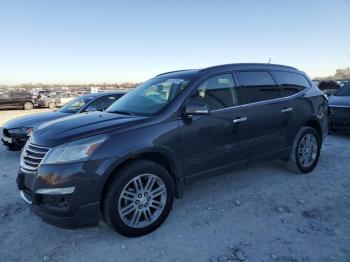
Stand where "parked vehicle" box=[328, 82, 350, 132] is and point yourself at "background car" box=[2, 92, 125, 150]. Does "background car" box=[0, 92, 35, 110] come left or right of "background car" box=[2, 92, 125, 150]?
right

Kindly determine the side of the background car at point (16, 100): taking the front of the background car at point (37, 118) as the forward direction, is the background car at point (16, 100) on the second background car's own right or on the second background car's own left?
on the second background car's own right

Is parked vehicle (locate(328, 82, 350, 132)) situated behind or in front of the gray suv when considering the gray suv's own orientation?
behind

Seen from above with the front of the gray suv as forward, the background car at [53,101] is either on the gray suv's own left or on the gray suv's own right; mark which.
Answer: on the gray suv's own right

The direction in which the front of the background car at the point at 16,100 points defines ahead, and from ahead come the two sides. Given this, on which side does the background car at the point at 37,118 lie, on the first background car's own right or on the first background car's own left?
on the first background car's own left

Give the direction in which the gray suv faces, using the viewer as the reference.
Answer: facing the viewer and to the left of the viewer

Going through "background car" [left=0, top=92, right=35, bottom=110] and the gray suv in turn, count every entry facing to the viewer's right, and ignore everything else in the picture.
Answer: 0

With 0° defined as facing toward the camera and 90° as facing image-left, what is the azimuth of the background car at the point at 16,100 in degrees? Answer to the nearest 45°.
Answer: approximately 90°

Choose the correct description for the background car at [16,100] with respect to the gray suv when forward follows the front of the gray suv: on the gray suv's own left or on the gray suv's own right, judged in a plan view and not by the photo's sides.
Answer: on the gray suv's own right

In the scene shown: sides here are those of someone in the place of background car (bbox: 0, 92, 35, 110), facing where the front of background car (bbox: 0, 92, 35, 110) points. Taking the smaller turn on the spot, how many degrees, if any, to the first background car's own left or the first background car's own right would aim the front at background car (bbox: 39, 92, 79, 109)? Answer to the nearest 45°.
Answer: approximately 180°

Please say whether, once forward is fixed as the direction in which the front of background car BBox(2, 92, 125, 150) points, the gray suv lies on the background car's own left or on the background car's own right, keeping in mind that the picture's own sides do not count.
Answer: on the background car's own left
